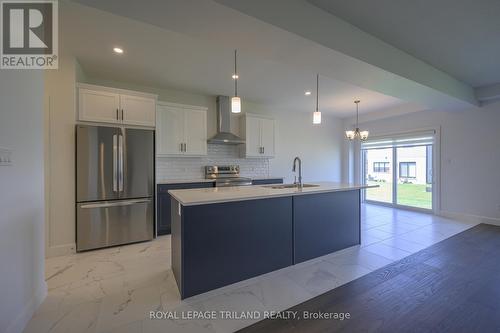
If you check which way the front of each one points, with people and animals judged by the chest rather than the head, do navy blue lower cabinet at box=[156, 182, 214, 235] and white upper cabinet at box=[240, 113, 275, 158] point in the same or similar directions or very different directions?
same or similar directions

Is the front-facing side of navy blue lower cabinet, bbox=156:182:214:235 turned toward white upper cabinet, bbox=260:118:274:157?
no

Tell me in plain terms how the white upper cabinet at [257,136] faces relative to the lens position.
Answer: facing the viewer and to the right of the viewer

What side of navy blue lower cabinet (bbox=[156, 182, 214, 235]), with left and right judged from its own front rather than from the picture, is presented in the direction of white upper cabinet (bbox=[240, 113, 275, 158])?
left

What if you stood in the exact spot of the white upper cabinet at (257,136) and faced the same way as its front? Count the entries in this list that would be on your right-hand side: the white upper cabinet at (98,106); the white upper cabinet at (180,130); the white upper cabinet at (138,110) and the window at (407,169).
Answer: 3

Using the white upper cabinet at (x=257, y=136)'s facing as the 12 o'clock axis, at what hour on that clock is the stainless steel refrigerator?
The stainless steel refrigerator is roughly at 3 o'clock from the white upper cabinet.

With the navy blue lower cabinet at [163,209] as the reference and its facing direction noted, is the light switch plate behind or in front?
in front

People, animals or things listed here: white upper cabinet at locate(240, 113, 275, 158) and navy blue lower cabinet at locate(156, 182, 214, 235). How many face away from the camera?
0

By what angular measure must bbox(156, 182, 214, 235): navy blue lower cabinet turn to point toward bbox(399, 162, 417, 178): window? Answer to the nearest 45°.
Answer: approximately 90° to its left

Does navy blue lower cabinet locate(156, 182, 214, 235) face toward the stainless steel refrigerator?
no

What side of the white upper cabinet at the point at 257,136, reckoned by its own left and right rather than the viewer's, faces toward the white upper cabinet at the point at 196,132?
right

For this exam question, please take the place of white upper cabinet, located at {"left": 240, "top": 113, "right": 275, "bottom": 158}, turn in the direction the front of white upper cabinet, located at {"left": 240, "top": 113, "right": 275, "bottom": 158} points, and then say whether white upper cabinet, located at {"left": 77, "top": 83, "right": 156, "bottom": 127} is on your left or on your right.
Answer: on your right

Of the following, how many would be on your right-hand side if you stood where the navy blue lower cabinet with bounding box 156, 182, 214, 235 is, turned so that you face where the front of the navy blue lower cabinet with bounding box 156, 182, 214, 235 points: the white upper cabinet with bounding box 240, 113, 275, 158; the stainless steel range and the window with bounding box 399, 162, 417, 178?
0

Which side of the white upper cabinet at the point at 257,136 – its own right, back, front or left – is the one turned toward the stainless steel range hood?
right

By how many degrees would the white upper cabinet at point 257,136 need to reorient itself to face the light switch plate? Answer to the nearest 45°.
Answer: approximately 90° to its right

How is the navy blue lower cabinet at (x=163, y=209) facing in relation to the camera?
toward the camera
